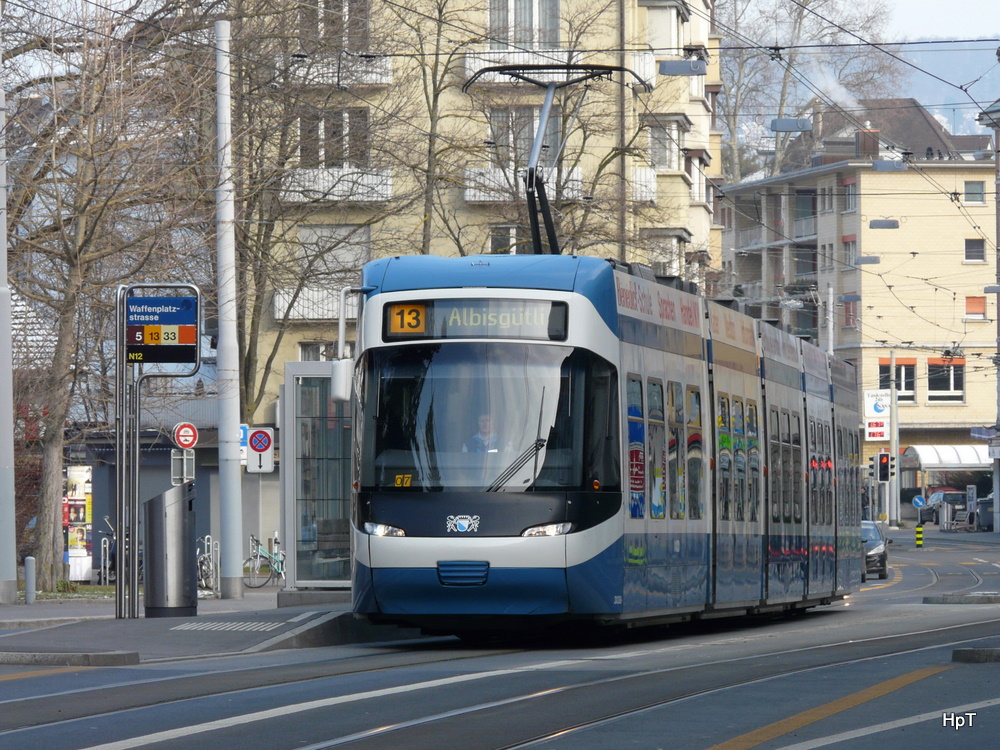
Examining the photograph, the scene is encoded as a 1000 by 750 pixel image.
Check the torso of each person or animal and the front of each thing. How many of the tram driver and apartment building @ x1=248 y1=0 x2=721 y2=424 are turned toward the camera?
2

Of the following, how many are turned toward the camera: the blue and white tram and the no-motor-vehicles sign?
2

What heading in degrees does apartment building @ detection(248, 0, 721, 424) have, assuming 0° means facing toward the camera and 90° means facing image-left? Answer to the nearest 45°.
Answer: approximately 0°

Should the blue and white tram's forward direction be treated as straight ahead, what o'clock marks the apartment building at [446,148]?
The apartment building is roughly at 6 o'clock from the blue and white tram.

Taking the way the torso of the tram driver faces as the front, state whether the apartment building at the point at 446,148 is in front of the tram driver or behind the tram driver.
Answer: behind
